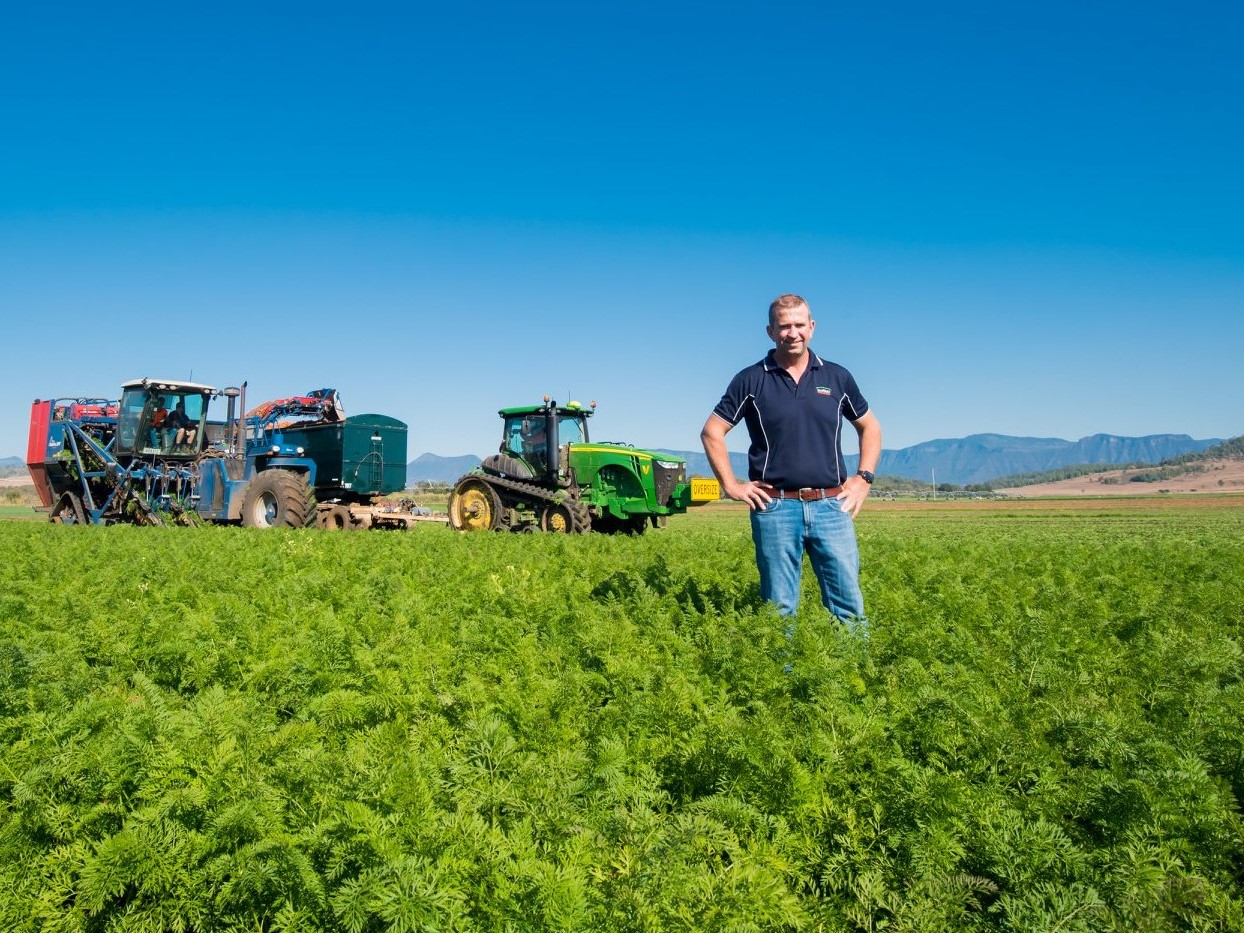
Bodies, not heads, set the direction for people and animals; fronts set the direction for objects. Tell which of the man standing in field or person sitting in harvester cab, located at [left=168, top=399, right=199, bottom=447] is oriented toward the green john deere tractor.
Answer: the person sitting in harvester cab

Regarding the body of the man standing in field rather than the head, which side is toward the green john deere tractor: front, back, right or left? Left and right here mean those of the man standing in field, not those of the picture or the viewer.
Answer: back

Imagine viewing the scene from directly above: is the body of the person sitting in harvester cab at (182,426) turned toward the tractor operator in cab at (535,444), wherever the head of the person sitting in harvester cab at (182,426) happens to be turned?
no

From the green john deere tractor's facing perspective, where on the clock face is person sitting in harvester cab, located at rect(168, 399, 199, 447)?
The person sitting in harvester cab is roughly at 5 o'clock from the green john deere tractor.

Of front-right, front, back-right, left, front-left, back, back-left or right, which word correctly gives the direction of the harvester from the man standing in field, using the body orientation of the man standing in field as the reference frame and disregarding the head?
back-right

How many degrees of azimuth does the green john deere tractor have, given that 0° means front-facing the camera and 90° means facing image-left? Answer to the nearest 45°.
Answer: approximately 315°

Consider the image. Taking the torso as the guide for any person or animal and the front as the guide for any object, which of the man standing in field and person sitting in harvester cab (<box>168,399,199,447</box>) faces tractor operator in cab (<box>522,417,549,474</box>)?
person sitting in harvester cab (<box>168,399,199,447</box>)

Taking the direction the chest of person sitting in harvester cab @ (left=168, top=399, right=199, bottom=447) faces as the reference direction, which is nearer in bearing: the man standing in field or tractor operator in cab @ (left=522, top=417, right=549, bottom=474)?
the tractor operator in cab

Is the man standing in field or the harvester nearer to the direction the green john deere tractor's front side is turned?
the man standing in field

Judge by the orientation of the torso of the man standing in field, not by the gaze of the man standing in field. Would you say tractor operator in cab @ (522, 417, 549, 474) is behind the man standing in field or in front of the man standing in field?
behind
